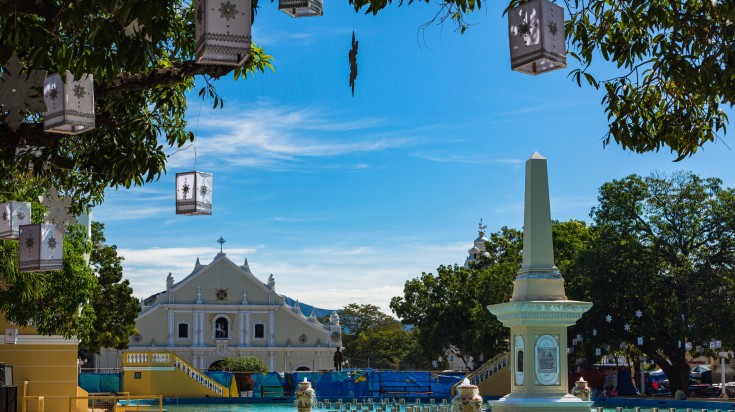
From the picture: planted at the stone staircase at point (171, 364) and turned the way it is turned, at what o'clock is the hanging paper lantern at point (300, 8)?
The hanging paper lantern is roughly at 3 o'clock from the stone staircase.

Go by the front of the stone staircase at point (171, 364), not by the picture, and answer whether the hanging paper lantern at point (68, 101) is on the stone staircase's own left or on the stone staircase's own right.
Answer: on the stone staircase's own right

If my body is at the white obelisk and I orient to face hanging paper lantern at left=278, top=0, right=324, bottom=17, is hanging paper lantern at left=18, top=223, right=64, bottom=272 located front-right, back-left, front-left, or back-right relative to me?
front-right

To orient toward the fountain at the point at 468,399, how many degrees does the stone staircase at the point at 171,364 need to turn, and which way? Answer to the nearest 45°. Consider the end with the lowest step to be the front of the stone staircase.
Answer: approximately 90° to its right

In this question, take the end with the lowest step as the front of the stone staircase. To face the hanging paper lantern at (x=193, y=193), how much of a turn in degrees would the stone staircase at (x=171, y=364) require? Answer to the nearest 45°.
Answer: approximately 90° to its right

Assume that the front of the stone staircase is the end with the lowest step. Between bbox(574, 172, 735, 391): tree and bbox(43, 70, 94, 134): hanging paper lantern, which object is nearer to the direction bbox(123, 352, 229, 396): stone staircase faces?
the tree

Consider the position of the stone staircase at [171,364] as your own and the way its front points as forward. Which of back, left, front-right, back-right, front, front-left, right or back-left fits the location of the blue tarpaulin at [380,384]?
front

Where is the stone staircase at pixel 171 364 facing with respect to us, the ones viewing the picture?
facing to the right of the viewer

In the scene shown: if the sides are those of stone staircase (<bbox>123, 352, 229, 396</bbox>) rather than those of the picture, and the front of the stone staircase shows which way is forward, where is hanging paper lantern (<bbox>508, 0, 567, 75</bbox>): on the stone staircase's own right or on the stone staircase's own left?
on the stone staircase's own right

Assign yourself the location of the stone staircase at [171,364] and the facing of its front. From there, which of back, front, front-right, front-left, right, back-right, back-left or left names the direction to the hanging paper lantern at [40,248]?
right
